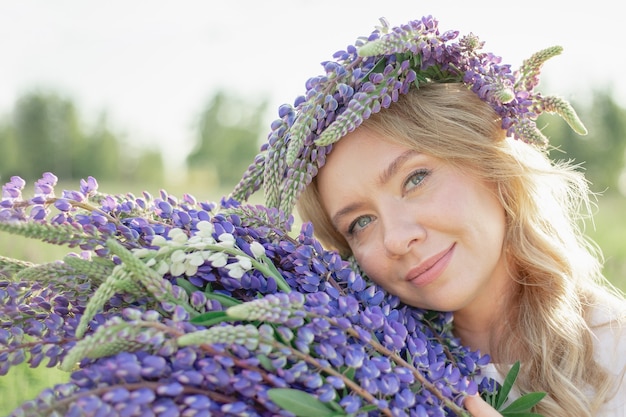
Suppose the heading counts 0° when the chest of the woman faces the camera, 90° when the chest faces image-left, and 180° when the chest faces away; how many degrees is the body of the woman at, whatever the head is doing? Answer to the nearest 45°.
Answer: approximately 45°

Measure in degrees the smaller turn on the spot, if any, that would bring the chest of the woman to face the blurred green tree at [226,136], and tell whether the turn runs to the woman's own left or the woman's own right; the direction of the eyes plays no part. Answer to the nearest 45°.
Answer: approximately 135° to the woman's own right

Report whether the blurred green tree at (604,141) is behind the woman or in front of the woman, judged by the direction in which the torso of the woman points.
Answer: behind

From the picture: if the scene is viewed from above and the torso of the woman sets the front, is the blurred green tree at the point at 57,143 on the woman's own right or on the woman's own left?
on the woman's own right
